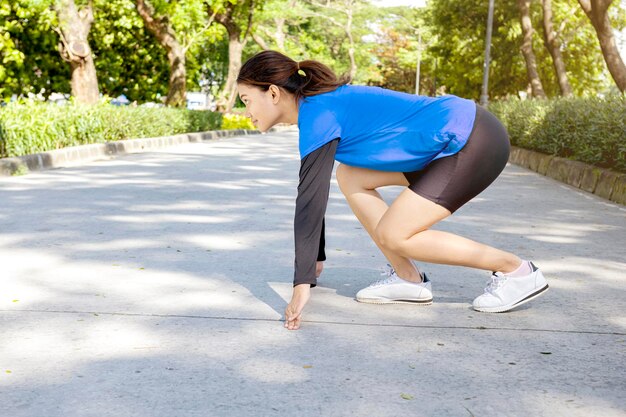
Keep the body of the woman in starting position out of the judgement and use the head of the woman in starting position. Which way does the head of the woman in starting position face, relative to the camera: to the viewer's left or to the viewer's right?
to the viewer's left

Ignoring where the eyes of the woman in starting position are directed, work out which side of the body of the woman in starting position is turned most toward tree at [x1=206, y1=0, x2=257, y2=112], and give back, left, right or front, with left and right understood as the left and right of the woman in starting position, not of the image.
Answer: right

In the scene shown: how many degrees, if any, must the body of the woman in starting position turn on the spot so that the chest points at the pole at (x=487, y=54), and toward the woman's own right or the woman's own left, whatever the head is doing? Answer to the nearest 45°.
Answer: approximately 90° to the woman's own right

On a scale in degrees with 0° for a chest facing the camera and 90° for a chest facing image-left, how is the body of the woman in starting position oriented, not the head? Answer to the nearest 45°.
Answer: approximately 90°
